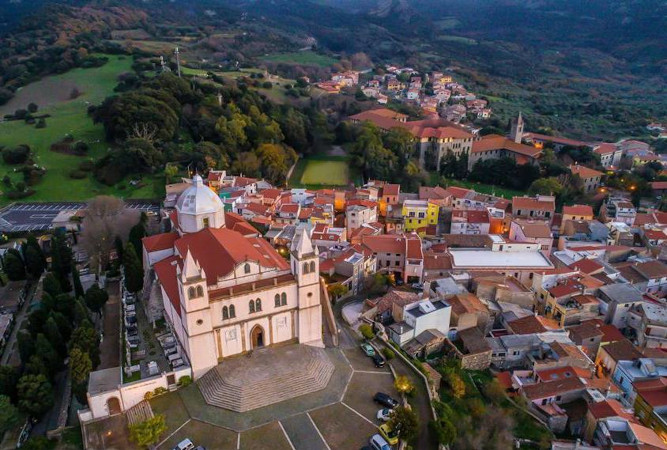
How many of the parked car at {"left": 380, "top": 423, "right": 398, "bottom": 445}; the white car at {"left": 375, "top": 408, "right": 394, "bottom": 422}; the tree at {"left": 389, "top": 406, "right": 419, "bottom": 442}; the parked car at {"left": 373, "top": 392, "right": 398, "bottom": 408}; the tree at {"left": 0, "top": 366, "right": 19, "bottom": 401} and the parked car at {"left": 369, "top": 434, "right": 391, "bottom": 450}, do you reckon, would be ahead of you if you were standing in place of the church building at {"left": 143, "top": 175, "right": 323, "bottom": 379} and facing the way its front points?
5

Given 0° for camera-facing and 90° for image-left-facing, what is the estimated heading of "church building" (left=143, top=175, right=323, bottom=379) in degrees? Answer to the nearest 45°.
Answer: approximately 315°

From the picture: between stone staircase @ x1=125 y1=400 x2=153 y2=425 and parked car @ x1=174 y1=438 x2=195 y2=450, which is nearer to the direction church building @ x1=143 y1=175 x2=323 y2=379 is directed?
the parked car

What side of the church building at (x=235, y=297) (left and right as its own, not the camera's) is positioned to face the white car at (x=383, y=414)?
front

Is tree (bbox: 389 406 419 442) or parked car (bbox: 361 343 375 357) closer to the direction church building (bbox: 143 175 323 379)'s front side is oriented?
the tree

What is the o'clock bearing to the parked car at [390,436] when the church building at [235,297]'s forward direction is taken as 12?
The parked car is roughly at 12 o'clock from the church building.

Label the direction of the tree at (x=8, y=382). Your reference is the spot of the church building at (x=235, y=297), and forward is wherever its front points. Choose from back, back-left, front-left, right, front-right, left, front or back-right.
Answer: back-right

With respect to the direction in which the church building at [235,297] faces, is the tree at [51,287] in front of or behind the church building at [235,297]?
behind

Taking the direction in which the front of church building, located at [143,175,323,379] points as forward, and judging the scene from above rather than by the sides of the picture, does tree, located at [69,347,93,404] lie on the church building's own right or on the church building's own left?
on the church building's own right

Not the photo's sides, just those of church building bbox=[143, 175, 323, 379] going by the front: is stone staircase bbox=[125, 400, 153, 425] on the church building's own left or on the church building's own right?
on the church building's own right

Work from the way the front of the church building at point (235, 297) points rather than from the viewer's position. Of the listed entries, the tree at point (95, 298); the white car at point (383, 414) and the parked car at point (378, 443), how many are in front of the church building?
2
